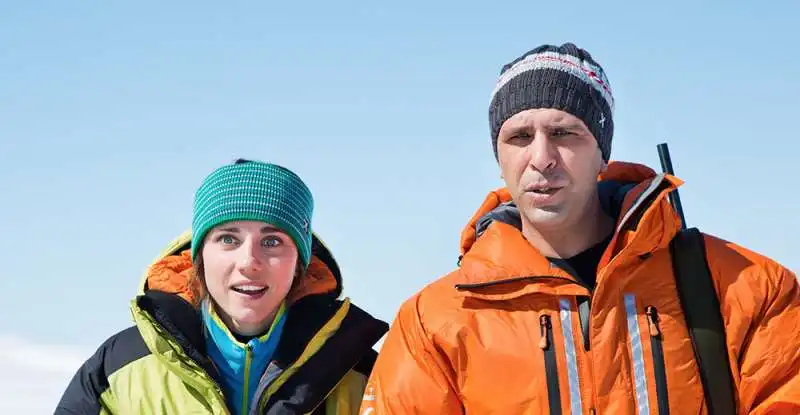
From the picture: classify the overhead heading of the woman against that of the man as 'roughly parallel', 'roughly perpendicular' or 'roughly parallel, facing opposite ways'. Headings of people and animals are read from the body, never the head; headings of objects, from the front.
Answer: roughly parallel

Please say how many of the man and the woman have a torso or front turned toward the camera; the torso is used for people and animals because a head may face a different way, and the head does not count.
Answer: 2

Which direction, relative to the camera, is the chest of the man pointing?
toward the camera

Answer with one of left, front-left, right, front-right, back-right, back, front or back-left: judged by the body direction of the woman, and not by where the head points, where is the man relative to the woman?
front-left

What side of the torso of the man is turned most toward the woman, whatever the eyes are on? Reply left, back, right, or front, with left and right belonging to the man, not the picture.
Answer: right

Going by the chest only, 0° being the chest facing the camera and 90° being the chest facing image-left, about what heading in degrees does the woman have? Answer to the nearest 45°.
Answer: approximately 0°
